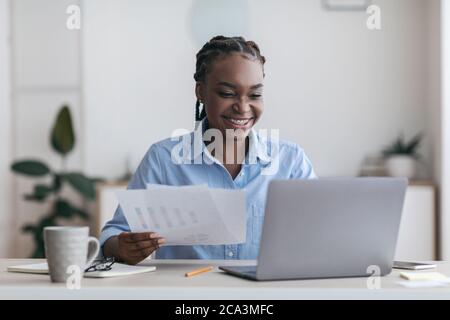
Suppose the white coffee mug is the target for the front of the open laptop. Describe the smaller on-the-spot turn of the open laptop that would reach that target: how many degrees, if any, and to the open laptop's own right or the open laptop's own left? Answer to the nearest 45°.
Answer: approximately 45° to the open laptop's own left

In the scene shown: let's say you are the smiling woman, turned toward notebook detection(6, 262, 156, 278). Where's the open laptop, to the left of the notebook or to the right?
left

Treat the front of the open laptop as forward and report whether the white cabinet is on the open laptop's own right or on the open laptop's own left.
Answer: on the open laptop's own right

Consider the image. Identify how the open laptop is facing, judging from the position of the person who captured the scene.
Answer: facing away from the viewer and to the left of the viewer

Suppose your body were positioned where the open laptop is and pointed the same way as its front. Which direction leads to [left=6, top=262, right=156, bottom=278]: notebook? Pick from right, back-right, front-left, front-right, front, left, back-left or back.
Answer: front-left

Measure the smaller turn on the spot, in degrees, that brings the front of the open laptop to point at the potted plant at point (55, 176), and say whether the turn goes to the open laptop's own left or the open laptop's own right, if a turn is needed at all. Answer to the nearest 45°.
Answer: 0° — it already faces it

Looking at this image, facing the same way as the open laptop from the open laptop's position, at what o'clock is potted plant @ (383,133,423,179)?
The potted plant is roughly at 2 o'clock from the open laptop.

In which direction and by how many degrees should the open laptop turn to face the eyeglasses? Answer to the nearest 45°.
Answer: approximately 45° to its left
